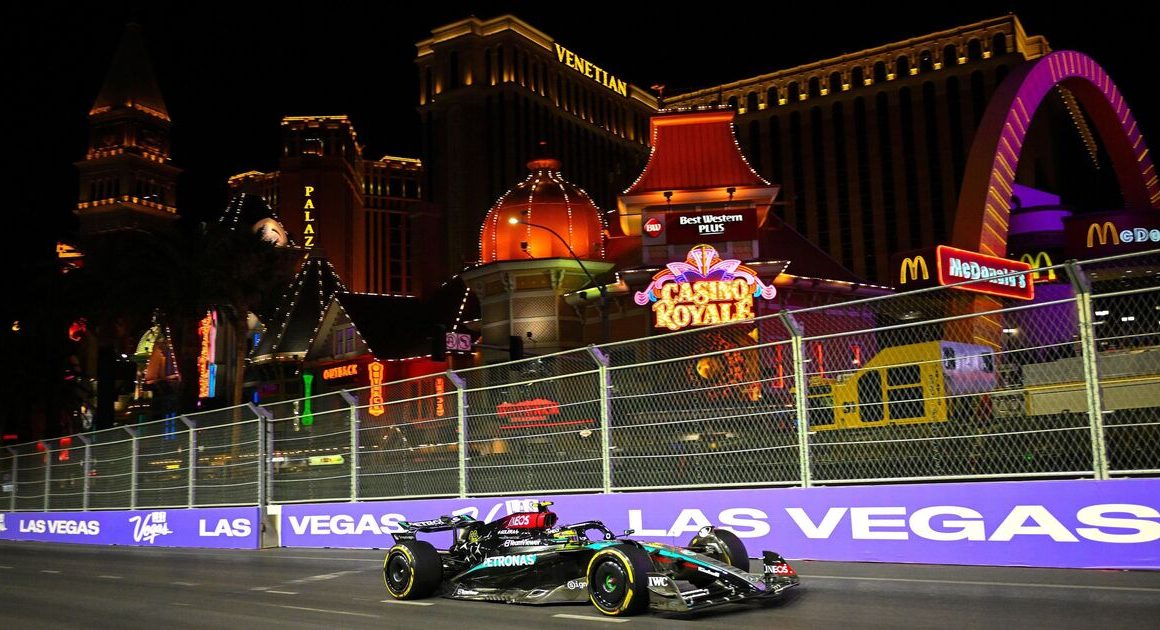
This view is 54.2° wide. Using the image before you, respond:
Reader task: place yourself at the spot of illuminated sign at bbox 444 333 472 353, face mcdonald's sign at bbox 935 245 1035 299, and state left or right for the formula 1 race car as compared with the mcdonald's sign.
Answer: right

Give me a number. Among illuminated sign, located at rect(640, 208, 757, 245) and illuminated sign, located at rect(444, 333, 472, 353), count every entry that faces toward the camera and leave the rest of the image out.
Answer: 2

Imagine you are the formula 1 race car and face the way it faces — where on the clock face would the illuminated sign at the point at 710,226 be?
The illuminated sign is roughly at 8 o'clock from the formula 1 race car.
